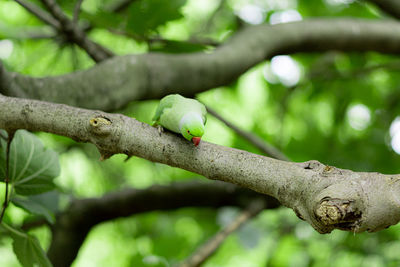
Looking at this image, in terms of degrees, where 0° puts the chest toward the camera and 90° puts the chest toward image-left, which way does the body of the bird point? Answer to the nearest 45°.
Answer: approximately 315°

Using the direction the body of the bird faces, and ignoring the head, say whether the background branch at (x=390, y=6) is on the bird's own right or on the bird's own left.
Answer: on the bird's own left
